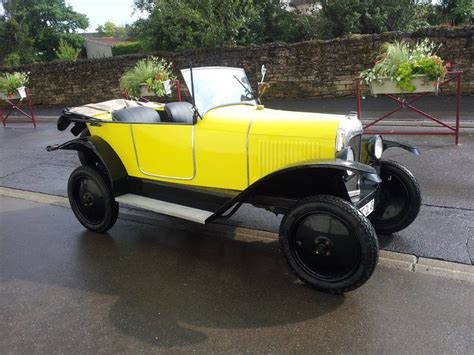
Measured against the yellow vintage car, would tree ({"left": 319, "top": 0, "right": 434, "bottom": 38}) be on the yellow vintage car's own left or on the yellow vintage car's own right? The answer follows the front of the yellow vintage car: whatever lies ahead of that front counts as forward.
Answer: on the yellow vintage car's own left

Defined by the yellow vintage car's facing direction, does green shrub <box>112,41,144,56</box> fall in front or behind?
behind

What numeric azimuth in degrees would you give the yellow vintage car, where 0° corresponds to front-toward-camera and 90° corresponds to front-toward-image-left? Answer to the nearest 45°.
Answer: approximately 315°

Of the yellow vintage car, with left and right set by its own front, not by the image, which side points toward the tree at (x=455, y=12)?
left

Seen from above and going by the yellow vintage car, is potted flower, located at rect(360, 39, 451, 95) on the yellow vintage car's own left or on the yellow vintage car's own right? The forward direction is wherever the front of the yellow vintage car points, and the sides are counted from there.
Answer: on the yellow vintage car's own left

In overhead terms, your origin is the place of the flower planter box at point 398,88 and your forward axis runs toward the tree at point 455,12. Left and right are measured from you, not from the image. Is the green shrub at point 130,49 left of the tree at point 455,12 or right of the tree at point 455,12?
left

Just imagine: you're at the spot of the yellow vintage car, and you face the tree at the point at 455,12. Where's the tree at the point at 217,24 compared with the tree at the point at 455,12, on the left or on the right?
left

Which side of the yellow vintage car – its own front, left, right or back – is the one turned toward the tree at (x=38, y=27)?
back

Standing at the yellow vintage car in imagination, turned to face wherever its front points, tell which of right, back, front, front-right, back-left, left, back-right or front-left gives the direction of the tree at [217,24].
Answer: back-left

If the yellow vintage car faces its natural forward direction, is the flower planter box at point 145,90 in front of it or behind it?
behind

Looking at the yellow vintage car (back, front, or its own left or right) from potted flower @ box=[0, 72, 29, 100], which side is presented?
back

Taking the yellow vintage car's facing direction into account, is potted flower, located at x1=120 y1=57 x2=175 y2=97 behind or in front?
behind
